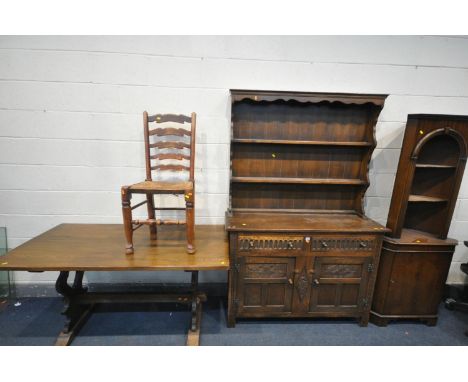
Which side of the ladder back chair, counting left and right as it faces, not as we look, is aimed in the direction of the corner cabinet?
left

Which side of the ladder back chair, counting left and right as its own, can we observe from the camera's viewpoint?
front
